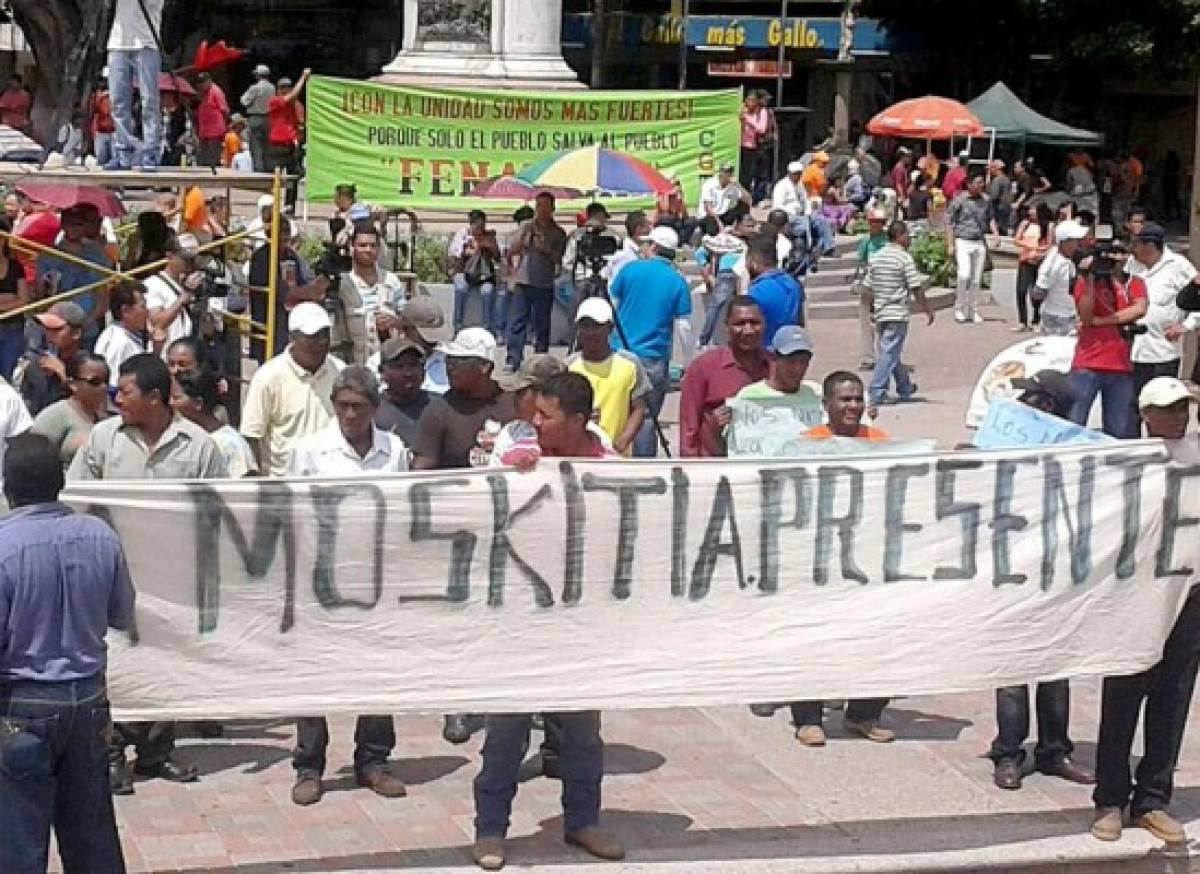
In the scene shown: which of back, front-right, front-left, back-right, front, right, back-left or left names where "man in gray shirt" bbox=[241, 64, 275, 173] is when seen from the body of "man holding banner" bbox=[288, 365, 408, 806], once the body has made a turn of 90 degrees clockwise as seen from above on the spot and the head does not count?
right

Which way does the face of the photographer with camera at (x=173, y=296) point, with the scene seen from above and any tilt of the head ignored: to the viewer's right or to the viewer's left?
to the viewer's right

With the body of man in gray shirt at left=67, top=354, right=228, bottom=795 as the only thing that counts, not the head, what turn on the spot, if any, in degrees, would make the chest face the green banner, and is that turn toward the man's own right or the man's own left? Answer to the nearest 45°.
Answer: approximately 180°

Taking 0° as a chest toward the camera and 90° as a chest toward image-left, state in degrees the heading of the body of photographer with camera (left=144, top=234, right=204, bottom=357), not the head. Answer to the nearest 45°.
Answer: approximately 315°

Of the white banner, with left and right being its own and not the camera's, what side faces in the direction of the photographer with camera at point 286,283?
back

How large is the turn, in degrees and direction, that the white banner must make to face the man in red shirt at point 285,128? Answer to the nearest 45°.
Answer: approximately 180°

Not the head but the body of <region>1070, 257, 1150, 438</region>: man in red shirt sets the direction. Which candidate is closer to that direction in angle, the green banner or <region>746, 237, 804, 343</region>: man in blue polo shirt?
the man in blue polo shirt
